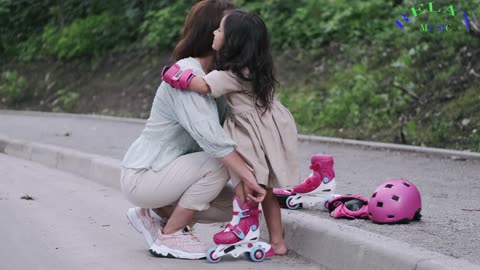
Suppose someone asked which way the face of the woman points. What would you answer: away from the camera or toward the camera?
away from the camera

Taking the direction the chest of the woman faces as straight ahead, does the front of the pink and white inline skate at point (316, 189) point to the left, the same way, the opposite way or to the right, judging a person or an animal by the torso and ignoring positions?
the opposite way

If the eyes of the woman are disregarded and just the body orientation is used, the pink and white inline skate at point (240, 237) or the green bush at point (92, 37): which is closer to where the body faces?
the pink and white inline skate

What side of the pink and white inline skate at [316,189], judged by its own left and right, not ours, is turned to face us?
left

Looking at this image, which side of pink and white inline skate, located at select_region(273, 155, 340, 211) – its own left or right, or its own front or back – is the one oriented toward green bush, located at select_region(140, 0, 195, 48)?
right

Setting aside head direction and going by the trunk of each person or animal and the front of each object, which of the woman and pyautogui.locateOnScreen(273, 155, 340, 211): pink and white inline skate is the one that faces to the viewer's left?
the pink and white inline skate

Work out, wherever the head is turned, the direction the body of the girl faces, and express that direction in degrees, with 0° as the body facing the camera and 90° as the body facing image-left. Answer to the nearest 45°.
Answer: approximately 90°

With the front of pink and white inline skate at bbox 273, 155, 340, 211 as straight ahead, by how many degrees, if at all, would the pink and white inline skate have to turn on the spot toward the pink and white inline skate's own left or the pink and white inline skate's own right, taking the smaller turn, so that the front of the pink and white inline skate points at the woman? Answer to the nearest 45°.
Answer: approximately 45° to the pink and white inline skate's own left

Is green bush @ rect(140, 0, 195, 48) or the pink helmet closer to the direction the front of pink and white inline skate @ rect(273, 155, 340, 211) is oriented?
the green bush

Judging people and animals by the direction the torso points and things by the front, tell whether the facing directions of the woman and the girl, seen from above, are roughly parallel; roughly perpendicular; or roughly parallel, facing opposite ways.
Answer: roughly parallel, facing opposite ways

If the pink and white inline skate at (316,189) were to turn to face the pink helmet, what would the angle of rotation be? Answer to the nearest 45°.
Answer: approximately 135° to its left

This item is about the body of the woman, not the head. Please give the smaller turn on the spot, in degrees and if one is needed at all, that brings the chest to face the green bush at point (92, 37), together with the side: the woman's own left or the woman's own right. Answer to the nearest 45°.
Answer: approximately 90° to the woman's own left

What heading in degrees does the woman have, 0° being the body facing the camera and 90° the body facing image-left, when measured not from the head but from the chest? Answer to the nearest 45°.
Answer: approximately 270°

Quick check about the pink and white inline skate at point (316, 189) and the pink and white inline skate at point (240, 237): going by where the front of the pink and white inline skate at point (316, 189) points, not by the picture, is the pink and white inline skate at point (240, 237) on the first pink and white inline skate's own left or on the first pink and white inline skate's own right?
on the first pink and white inline skate's own left
